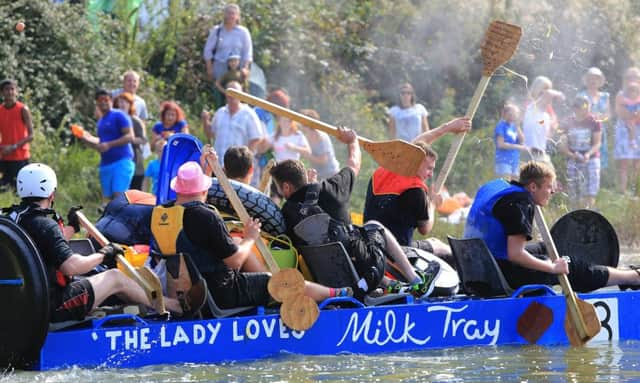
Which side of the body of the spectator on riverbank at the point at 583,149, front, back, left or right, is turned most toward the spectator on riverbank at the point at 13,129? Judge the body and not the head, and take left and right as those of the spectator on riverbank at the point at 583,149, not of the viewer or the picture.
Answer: right

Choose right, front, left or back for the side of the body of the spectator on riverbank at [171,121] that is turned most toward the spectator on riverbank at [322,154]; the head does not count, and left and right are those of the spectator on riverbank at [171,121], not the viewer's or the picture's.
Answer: left

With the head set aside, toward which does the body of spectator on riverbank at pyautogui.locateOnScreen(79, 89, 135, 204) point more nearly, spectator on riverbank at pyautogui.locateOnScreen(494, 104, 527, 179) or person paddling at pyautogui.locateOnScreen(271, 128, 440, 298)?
the person paddling

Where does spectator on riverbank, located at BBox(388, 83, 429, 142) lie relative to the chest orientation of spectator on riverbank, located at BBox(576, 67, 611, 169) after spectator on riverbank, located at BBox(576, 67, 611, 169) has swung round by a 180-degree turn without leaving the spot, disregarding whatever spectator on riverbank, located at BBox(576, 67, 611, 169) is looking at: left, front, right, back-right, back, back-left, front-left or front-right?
left

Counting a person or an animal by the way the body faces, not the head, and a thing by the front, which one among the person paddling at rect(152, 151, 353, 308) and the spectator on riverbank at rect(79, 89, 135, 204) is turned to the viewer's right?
the person paddling

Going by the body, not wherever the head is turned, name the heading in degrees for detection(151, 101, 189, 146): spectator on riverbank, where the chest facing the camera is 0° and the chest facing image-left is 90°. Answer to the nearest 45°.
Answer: approximately 0°

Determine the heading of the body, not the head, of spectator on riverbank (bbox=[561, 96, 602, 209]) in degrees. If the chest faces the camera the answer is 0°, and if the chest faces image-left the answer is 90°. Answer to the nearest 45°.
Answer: approximately 0°
